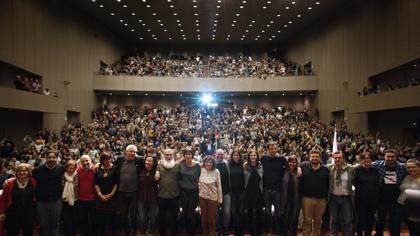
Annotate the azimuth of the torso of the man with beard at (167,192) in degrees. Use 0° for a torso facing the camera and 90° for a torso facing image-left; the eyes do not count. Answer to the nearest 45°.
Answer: approximately 0°

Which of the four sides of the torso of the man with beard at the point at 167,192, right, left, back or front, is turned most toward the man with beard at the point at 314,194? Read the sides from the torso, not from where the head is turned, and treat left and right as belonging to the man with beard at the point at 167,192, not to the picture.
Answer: left

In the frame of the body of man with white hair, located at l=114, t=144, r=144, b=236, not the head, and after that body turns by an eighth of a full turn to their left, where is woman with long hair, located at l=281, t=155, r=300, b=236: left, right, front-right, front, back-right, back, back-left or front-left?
front-left

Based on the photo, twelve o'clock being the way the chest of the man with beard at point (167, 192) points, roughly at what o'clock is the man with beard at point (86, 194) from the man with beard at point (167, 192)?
the man with beard at point (86, 194) is roughly at 3 o'clock from the man with beard at point (167, 192).

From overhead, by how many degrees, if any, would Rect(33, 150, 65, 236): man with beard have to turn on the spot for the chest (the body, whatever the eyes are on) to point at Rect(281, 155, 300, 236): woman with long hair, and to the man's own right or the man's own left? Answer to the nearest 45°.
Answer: approximately 90° to the man's own left

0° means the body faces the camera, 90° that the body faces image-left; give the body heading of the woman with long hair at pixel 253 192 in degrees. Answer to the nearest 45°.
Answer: approximately 0°

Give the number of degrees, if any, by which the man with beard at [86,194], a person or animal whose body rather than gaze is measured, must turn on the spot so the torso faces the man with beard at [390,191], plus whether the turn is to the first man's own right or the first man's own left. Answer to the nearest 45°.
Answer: approximately 90° to the first man's own left

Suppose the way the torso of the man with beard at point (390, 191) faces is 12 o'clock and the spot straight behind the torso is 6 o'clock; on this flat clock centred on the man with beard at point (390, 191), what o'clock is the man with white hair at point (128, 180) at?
the man with white hair at point (128, 180) is roughly at 2 o'clock from the man with beard at point (390, 191).

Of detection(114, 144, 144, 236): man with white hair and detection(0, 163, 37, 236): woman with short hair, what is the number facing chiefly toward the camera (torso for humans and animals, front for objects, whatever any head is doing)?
2

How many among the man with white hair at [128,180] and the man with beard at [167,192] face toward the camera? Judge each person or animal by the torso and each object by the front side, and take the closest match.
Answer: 2
